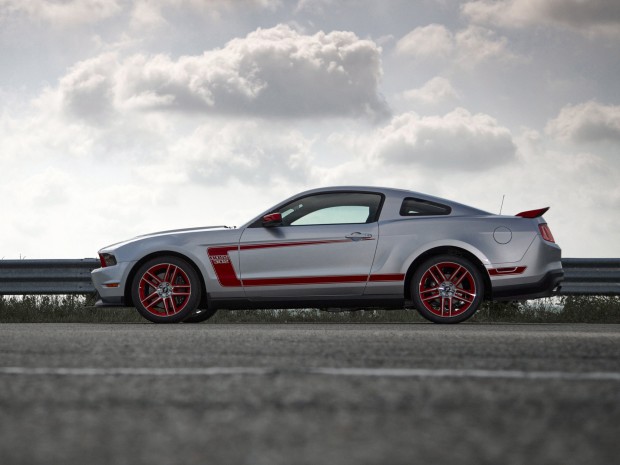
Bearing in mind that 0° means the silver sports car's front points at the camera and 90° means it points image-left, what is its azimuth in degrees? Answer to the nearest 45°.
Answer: approximately 90°

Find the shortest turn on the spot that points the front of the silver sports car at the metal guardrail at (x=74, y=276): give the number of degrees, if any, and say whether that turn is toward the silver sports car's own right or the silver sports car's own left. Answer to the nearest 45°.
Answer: approximately 45° to the silver sports car's own right

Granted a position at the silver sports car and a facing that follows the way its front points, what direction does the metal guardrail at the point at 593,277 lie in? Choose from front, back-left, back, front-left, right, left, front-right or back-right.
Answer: back-right
